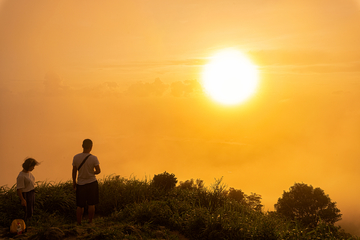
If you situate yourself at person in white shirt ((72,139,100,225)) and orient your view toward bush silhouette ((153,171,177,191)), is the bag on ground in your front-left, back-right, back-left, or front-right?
back-left

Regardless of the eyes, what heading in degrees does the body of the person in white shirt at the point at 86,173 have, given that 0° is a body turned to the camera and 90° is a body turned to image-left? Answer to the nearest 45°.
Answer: approximately 180°

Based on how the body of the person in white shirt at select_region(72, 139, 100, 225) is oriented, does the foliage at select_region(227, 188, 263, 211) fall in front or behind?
in front

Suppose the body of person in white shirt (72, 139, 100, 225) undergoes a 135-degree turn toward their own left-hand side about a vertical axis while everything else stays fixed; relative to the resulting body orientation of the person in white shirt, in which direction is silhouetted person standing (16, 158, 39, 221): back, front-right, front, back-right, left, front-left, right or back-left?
right

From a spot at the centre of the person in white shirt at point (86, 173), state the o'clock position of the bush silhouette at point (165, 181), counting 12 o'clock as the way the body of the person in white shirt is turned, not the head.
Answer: The bush silhouette is roughly at 1 o'clock from the person in white shirt.

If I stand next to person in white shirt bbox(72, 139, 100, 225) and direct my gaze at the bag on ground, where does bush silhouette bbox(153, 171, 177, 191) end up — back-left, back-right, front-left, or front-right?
back-right

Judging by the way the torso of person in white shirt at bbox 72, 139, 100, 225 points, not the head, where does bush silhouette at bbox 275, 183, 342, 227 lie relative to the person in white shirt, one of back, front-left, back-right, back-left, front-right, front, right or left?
front-right
